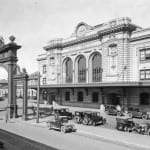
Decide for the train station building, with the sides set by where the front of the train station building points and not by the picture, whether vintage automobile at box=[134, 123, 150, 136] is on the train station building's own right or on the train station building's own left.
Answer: on the train station building's own left

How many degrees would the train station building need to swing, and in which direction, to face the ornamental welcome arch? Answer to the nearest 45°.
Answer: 0° — it already faces it

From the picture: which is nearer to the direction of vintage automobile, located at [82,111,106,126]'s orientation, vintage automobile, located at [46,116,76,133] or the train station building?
the vintage automobile
